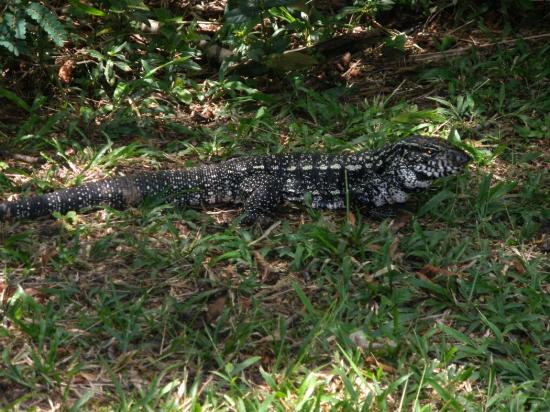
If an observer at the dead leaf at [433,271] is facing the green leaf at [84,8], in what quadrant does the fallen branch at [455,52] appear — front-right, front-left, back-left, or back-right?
front-right

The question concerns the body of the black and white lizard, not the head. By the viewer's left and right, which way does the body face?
facing to the right of the viewer

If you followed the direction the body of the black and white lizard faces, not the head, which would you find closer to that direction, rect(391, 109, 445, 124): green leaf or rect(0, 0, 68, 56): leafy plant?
the green leaf

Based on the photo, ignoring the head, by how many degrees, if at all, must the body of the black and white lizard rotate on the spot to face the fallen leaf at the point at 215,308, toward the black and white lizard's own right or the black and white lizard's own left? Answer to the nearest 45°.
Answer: approximately 135° to the black and white lizard's own right

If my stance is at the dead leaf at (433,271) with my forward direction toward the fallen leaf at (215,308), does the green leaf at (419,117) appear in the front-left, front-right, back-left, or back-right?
back-right

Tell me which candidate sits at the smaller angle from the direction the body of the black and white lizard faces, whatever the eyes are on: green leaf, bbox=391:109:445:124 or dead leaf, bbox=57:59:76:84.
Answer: the green leaf

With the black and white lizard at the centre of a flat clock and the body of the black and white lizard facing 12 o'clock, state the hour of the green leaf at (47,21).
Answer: The green leaf is roughly at 7 o'clock from the black and white lizard.

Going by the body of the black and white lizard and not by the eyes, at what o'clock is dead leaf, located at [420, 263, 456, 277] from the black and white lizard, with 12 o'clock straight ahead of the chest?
The dead leaf is roughly at 2 o'clock from the black and white lizard.

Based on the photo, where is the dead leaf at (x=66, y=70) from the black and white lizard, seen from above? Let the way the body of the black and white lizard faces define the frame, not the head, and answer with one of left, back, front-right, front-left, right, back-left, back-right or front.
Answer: back-left

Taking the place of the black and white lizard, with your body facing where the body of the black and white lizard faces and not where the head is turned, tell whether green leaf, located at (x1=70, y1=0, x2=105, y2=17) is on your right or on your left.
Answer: on your left

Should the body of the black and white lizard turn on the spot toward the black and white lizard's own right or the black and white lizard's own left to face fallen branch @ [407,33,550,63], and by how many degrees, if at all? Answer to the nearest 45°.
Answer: approximately 45° to the black and white lizard's own left

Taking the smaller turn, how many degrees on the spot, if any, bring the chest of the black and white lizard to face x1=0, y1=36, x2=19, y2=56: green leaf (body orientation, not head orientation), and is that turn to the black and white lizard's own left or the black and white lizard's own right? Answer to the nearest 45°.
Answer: approximately 135° to the black and white lizard's own left

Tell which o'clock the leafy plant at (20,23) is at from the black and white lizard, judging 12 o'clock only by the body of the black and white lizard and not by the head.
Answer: The leafy plant is roughly at 7 o'clock from the black and white lizard.

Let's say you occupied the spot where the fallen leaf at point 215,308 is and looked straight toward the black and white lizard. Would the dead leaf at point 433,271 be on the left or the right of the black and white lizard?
right

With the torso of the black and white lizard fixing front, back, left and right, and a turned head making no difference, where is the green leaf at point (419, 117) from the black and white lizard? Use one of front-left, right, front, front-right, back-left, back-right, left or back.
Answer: front-left
